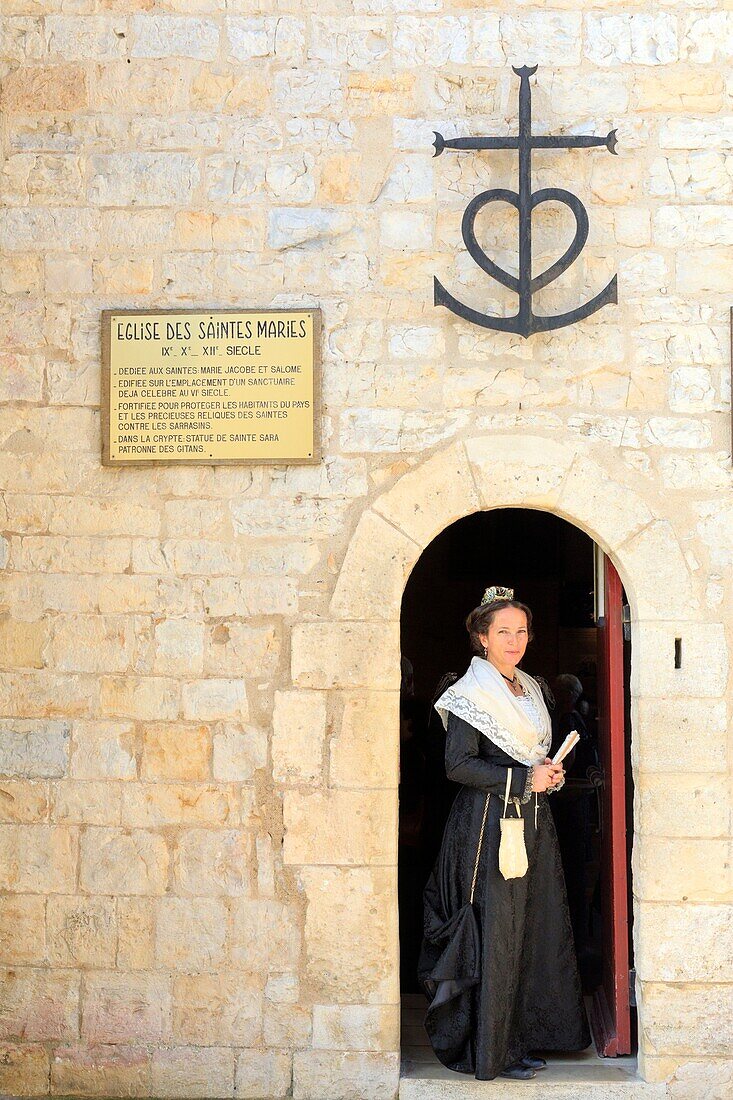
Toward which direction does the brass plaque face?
toward the camera

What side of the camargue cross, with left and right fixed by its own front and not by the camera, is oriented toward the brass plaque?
right

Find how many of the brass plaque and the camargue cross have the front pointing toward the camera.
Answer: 2

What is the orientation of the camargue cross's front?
toward the camera

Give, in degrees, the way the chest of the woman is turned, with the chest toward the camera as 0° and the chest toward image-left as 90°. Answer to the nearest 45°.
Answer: approximately 315°

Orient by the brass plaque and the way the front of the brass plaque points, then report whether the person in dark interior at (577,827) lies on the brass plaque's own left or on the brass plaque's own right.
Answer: on the brass plaque's own left
